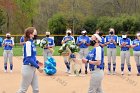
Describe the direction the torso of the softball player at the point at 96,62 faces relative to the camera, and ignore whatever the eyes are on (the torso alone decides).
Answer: to the viewer's left

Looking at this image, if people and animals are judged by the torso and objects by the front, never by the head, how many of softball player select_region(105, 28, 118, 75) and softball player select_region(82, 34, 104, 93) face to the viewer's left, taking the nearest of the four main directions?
1

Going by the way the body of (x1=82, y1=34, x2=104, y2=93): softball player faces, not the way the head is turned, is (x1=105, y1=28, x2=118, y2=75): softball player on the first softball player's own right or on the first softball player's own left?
on the first softball player's own right

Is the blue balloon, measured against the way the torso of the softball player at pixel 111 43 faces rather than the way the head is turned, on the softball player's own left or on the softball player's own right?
on the softball player's own right

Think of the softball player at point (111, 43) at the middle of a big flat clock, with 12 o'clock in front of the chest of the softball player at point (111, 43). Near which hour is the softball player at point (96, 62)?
the softball player at point (96, 62) is roughly at 12 o'clock from the softball player at point (111, 43).

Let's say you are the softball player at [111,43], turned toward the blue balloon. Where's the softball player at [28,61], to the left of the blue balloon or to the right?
left

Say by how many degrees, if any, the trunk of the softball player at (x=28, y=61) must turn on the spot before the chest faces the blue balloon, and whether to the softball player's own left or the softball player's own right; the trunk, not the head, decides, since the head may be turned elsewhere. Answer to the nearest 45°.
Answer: approximately 90° to the softball player's own left

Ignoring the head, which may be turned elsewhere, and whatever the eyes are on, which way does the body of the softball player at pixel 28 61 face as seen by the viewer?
to the viewer's right
